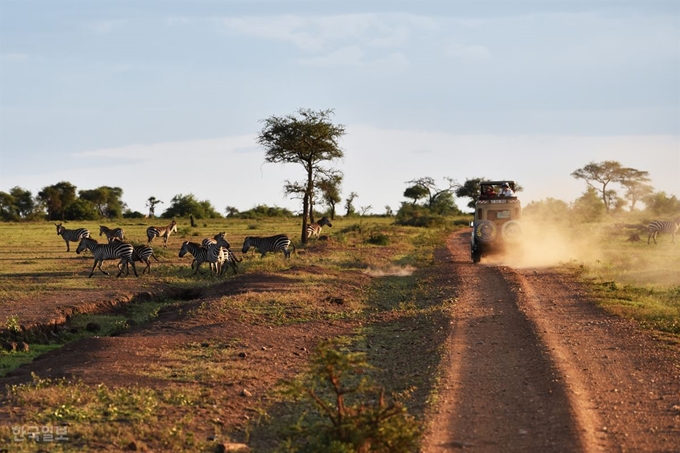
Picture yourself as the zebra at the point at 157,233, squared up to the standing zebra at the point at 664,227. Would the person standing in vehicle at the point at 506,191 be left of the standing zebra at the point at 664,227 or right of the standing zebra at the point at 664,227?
right

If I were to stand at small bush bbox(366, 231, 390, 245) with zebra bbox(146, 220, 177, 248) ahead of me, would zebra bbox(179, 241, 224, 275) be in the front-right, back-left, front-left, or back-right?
front-left

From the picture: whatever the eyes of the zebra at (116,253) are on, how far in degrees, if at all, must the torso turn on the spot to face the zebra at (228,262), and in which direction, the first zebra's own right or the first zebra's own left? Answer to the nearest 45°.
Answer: approximately 180°

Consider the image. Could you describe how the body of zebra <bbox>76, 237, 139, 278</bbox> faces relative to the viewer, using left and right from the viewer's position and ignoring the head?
facing to the left of the viewer

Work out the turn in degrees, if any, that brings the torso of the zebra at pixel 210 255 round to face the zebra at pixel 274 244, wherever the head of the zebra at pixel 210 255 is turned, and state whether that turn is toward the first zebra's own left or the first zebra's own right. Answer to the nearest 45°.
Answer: approximately 135° to the first zebra's own right

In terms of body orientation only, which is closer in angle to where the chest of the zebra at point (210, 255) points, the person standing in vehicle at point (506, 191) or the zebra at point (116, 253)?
the zebra

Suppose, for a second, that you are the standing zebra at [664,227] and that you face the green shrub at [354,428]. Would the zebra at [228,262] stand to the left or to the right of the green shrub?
right

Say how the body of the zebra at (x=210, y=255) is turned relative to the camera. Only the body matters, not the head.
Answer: to the viewer's left
